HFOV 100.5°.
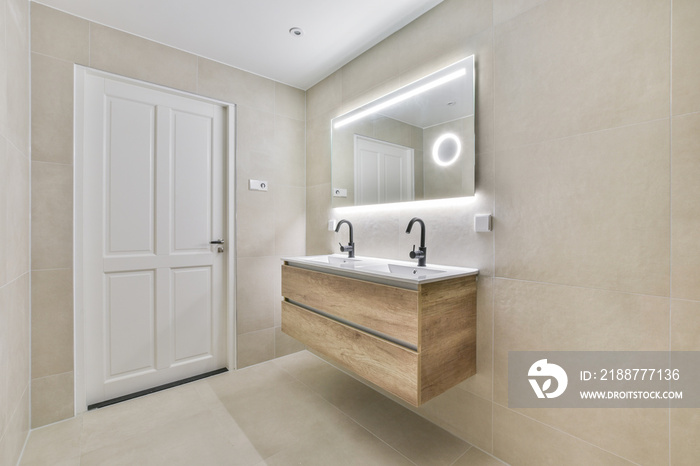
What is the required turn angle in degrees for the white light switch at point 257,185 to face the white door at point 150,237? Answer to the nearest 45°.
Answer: approximately 135° to its right

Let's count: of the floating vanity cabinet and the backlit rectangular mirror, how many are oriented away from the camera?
0

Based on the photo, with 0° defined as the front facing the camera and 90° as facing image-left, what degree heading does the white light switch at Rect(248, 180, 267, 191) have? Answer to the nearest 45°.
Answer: approximately 315°

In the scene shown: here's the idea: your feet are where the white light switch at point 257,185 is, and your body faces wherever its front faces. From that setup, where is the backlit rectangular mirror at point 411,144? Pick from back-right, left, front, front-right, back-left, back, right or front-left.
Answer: front

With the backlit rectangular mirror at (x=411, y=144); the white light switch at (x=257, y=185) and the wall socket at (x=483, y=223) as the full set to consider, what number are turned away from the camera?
0

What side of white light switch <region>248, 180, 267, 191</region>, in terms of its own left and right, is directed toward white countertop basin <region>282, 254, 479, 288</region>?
front

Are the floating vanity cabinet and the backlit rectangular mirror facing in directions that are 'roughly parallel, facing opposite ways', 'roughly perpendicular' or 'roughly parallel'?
roughly parallel

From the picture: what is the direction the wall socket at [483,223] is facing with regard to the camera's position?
facing the viewer and to the left of the viewer

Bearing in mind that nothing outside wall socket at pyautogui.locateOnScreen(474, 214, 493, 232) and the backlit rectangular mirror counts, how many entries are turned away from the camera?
0

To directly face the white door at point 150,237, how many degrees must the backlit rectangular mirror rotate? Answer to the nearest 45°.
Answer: approximately 45° to its right

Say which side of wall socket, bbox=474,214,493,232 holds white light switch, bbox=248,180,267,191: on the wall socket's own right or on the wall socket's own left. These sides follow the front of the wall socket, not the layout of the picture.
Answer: on the wall socket's own right
